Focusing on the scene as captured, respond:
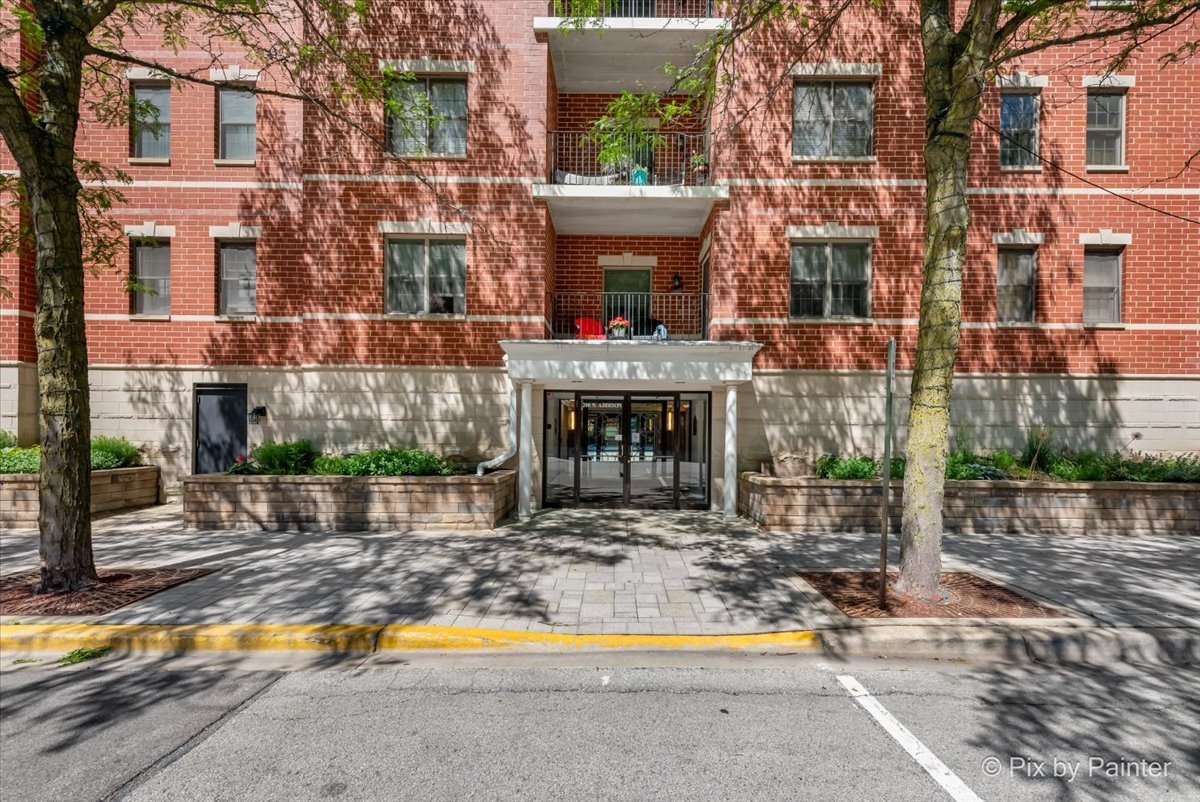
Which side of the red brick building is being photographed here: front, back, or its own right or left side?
front

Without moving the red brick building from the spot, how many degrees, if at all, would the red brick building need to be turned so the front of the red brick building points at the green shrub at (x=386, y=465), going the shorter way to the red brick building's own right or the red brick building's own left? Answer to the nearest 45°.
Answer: approximately 90° to the red brick building's own right

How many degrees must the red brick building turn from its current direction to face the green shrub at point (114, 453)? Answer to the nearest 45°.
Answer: approximately 90° to its right

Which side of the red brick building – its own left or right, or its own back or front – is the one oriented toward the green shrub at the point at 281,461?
right

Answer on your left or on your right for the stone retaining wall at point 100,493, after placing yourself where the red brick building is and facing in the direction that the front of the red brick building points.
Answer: on your right
